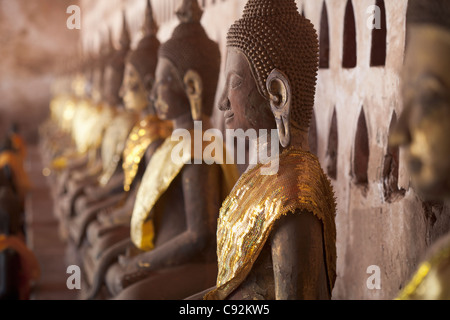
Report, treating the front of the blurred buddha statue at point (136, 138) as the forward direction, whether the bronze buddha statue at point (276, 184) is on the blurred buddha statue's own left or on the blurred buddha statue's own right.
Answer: on the blurred buddha statue's own left

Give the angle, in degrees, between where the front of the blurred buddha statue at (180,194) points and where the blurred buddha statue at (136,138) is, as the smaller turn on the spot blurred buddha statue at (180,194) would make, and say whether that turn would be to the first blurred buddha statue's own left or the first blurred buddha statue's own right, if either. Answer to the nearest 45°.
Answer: approximately 90° to the first blurred buddha statue's own right

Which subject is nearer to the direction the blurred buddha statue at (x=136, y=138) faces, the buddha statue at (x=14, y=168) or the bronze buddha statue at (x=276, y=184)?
the buddha statue

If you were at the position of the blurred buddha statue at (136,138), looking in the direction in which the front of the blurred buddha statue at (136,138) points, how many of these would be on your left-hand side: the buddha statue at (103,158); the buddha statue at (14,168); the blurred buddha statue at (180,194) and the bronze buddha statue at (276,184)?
2

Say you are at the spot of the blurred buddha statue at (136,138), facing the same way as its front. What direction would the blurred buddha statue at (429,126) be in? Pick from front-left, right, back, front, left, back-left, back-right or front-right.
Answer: left

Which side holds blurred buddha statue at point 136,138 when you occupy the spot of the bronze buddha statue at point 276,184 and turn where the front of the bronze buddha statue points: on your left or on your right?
on your right

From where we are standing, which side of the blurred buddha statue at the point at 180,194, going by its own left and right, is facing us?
left

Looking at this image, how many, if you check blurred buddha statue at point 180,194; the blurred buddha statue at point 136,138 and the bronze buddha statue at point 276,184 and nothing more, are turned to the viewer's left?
3

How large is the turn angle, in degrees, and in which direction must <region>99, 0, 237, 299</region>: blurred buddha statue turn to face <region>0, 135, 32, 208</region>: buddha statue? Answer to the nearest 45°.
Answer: approximately 45° to its right

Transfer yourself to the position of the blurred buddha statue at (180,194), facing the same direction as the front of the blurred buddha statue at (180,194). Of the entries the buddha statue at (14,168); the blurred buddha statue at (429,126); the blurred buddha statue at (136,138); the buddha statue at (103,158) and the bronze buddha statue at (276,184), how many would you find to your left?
2

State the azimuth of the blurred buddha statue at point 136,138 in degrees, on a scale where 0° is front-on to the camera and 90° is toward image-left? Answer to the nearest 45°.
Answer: approximately 90°

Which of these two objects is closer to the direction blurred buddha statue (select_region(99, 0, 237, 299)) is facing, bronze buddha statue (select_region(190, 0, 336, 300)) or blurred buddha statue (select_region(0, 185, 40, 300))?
the blurred buddha statue

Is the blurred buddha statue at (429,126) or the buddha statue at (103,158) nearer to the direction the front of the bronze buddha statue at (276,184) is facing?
the buddha statue

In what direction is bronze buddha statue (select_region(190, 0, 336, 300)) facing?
to the viewer's left
